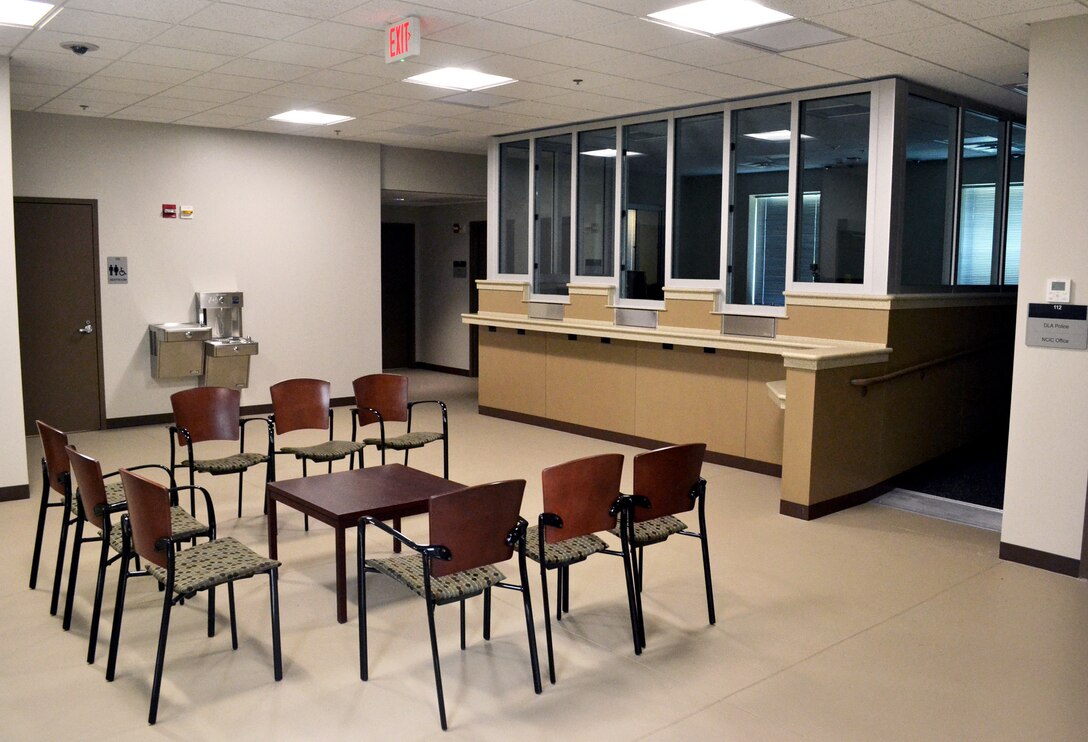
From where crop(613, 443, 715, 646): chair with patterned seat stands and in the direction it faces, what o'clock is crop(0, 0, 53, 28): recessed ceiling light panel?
The recessed ceiling light panel is roughly at 11 o'clock from the chair with patterned seat.

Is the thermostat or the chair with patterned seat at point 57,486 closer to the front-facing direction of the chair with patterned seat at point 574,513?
the chair with patterned seat

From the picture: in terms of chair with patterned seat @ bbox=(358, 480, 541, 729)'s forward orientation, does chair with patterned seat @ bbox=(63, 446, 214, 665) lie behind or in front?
in front

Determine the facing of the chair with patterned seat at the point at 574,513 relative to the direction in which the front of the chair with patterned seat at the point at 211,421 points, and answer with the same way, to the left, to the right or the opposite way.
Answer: the opposite way

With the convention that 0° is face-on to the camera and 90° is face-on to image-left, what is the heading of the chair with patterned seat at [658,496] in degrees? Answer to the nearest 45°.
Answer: approximately 135°

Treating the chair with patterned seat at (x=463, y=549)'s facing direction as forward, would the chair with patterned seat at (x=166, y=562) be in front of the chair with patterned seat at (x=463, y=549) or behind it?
in front

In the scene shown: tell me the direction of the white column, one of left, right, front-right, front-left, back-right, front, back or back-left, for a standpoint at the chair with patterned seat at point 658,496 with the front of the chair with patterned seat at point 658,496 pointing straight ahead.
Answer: right

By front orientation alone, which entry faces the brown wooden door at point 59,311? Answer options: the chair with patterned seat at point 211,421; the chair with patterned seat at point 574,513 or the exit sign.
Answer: the chair with patterned seat at point 574,513

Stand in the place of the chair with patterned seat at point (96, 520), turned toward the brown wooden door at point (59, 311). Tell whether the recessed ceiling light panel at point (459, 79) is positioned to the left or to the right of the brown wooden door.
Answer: right

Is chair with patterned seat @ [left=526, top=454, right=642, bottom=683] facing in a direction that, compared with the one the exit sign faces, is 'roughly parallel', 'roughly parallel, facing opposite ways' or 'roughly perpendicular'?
roughly perpendicular
